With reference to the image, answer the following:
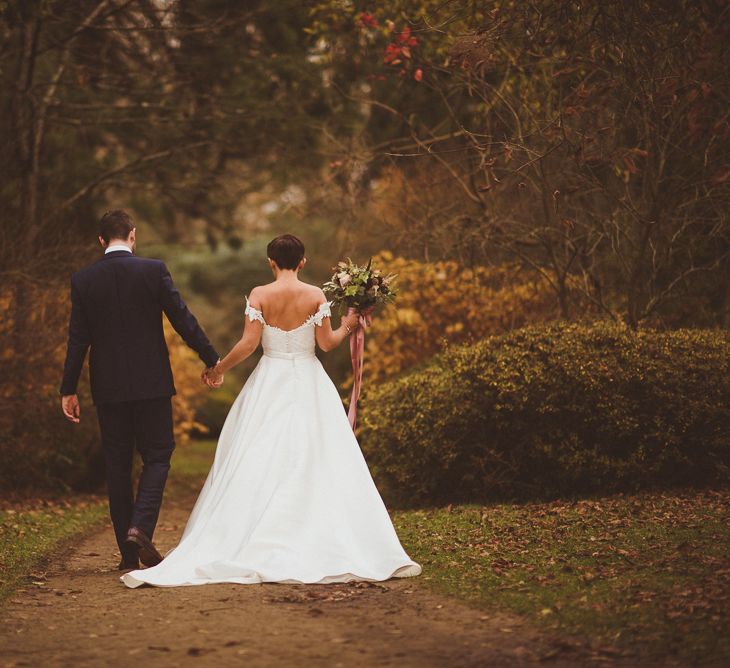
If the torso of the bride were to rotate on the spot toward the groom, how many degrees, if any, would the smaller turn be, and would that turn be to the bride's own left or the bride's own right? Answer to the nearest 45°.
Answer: approximately 90° to the bride's own left

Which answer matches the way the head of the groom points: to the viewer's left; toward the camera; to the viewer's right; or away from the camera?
away from the camera

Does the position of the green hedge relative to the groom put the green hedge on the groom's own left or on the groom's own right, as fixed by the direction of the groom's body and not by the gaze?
on the groom's own right

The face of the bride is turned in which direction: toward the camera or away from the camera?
away from the camera

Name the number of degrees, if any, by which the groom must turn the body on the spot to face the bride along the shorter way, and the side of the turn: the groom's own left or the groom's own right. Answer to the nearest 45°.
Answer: approximately 90° to the groom's own right

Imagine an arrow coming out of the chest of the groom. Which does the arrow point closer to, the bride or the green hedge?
the green hedge

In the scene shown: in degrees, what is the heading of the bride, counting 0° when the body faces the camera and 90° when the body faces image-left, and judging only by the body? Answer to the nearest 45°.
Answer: approximately 180°

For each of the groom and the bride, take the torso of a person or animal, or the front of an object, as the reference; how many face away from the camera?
2

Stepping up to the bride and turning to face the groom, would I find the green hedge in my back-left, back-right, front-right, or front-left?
back-right

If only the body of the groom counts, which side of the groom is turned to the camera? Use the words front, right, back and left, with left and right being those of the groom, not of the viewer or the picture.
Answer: back
